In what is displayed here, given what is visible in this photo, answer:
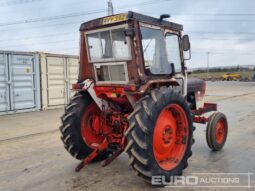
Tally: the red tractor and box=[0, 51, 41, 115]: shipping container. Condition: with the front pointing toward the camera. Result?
1

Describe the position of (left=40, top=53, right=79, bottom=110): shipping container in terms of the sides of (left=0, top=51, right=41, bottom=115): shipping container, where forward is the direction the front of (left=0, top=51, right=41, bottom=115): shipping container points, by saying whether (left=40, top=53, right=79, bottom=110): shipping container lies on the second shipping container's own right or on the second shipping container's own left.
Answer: on the second shipping container's own left

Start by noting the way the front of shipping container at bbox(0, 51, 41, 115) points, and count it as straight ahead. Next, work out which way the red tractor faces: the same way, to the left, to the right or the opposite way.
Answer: to the left

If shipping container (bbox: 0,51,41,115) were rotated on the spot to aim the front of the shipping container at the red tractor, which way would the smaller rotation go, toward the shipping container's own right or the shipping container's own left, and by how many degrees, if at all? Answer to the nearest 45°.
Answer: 0° — it already faces it

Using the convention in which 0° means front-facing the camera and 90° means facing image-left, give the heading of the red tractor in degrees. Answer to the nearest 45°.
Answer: approximately 225°

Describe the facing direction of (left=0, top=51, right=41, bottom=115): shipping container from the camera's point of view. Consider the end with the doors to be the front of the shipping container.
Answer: facing the viewer

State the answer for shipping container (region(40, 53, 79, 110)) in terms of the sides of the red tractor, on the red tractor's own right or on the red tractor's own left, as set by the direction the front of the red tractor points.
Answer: on the red tractor's own left
